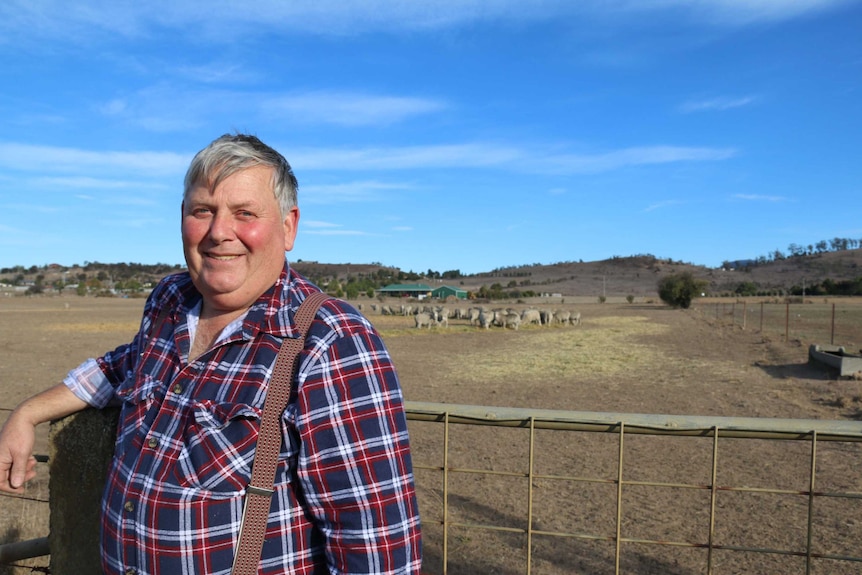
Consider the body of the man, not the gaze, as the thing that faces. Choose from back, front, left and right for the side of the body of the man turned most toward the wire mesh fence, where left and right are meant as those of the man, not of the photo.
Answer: back

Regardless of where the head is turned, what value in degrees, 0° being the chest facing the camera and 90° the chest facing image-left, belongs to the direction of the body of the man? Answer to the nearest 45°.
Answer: approximately 45°

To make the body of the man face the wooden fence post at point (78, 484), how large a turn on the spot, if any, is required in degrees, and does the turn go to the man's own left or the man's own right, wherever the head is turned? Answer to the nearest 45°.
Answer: approximately 90° to the man's own right

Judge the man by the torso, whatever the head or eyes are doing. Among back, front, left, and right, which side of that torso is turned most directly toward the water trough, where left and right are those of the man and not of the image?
back
